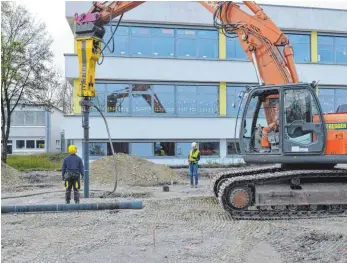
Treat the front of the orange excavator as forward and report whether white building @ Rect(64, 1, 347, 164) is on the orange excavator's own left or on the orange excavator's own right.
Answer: on the orange excavator's own right

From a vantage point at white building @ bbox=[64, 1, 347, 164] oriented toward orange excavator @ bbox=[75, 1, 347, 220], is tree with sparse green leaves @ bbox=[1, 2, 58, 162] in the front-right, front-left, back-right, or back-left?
back-right

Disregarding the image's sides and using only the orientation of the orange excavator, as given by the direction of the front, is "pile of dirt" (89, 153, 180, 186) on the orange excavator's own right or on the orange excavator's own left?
on the orange excavator's own right

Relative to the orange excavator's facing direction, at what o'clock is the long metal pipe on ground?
The long metal pipe on ground is roughly at 12 o'clock from the orange excavator.

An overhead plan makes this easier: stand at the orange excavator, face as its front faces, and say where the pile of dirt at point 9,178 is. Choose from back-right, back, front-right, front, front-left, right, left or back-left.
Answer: front-right

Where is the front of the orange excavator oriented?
to the viewer's left

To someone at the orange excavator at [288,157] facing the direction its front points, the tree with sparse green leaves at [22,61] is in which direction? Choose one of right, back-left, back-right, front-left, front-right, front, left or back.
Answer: front-right
